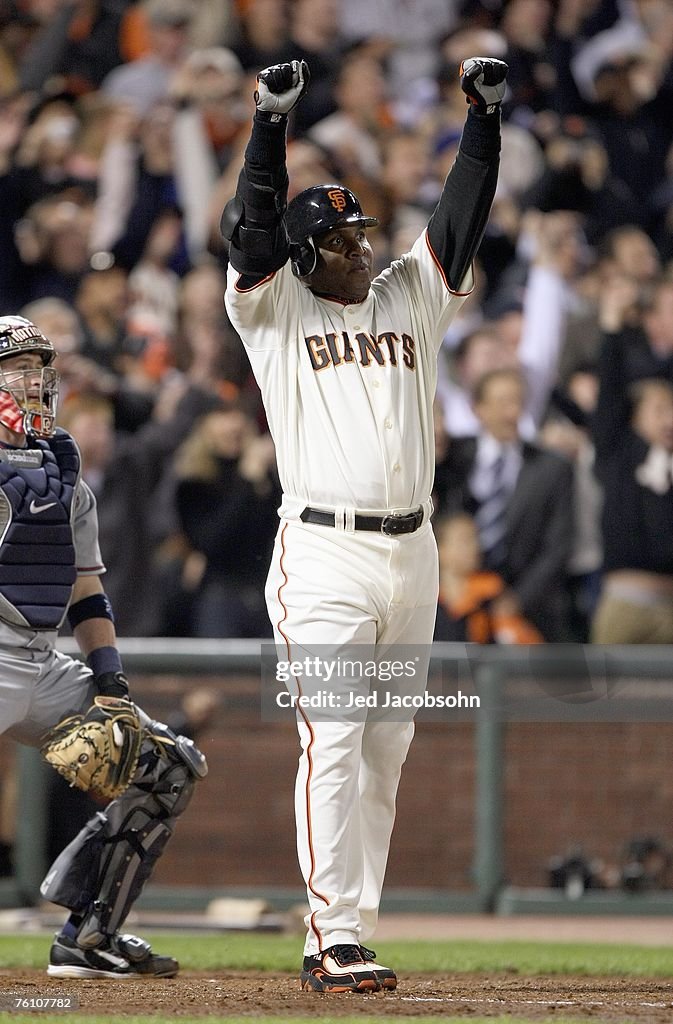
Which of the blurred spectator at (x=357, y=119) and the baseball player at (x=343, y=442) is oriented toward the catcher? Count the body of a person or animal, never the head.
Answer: the blurred spectator

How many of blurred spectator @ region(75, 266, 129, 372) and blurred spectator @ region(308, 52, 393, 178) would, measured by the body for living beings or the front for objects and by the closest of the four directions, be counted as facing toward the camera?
2

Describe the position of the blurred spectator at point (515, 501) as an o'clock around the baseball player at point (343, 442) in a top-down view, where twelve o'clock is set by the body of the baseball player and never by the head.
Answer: The blurred spectator is roughly at 8 o'clock from the baseball player.

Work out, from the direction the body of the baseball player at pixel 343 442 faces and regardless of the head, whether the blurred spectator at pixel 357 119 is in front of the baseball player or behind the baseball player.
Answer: behind

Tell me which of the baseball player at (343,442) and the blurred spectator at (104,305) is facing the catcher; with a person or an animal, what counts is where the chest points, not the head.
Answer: the blurred spectator

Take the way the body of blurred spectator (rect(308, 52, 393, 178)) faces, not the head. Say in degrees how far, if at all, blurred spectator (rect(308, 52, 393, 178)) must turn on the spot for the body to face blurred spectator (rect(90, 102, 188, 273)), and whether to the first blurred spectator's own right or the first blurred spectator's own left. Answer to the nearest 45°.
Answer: approximately 90° to the first blurred spectator's own right

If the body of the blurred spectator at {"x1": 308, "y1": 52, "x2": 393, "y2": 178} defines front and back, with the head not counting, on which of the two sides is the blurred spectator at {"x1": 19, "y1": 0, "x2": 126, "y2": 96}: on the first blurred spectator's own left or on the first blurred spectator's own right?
on the first blurred spectator's own right
